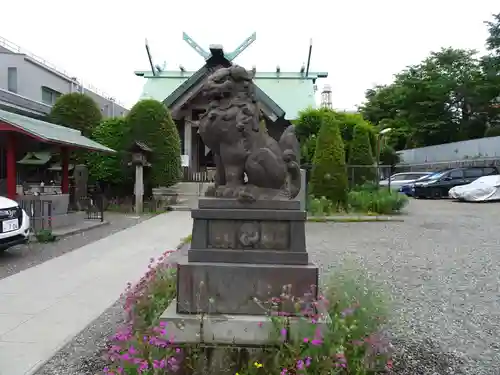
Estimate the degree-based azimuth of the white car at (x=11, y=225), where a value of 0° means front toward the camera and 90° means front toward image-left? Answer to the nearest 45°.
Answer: approximately 315°

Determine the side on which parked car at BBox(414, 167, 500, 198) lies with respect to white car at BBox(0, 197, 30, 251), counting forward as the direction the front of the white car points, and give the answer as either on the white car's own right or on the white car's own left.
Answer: on the white car's own left

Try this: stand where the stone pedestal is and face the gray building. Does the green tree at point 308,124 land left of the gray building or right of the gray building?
right

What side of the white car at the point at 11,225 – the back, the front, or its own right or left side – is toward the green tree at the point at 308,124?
left

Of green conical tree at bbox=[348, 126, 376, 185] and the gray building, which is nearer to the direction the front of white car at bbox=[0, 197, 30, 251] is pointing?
the green conical tree

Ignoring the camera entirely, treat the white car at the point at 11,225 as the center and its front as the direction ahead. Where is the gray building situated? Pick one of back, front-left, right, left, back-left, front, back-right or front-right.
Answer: back-left

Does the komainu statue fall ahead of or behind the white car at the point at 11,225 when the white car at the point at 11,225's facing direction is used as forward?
ahead

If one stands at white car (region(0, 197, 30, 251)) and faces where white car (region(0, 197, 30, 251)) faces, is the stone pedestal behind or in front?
in front
